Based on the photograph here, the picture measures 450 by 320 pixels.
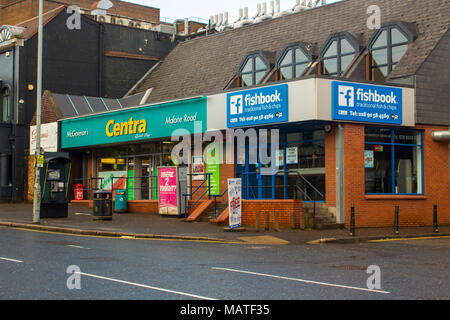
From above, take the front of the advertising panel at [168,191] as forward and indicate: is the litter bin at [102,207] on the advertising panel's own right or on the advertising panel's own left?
on the advertising panel's own right

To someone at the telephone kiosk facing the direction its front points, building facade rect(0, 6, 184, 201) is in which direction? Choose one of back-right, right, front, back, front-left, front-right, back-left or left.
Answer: back

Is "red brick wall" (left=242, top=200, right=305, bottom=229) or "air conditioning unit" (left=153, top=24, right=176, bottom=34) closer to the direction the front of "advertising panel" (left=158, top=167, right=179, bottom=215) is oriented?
the red brick wall

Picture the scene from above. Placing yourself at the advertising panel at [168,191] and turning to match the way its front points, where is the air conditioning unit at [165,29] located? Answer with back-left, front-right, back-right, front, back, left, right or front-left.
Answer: back

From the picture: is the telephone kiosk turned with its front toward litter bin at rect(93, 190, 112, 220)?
no

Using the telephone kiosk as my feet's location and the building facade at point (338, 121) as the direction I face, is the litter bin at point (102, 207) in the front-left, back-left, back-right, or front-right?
front-right

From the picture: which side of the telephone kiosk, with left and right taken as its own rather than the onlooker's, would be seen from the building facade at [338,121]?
left

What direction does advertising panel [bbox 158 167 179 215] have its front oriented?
toward the camera

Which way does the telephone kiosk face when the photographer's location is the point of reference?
facing the viewer

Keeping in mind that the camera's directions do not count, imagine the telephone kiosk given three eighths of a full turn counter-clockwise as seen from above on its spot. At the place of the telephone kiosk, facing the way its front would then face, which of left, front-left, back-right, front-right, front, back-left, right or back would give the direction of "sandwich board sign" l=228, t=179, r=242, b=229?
right

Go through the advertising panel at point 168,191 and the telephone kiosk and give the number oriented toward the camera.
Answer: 2

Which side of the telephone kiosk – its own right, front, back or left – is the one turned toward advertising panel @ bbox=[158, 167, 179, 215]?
left

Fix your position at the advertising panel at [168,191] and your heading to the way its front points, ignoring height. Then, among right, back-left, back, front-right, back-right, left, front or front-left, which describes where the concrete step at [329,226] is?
front-left

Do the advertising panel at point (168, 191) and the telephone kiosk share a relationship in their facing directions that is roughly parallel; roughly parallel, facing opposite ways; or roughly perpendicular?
roughly parallel

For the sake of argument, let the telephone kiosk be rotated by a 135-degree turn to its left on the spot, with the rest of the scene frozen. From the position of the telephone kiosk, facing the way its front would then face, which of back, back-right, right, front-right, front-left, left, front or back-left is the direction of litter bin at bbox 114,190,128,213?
front
